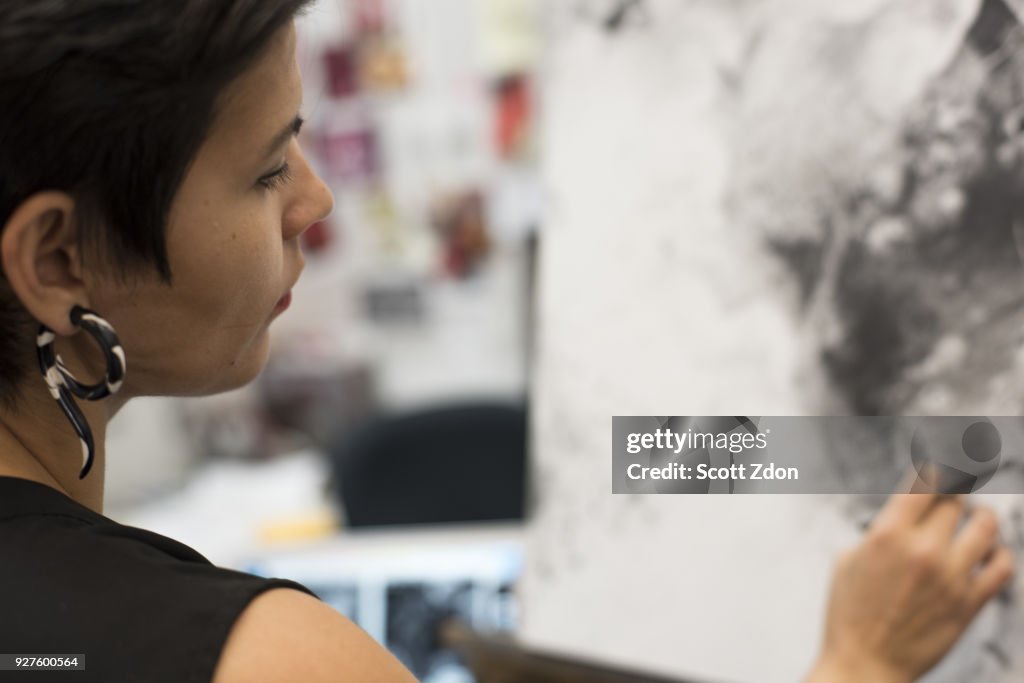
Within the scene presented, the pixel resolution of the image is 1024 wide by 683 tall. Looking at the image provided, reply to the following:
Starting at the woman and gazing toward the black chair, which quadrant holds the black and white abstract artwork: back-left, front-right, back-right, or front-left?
front-right

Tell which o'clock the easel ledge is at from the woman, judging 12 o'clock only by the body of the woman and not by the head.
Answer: The easel ledge is roughly at 11 o'clock from the woman.

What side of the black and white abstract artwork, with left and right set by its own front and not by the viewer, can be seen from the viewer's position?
front

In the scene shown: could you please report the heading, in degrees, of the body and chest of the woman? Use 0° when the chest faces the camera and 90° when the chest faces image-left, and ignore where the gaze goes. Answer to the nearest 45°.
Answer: approximately 225°

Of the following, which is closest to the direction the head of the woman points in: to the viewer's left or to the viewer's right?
to the viewer's right

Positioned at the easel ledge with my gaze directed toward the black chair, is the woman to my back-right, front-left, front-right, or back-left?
back-left
